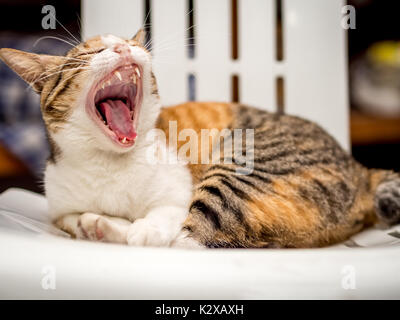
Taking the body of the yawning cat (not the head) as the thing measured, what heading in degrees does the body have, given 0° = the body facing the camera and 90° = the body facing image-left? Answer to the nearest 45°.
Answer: approximately 45°

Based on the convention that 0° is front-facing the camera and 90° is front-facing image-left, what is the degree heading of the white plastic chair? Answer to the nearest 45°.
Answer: approximately 0°
